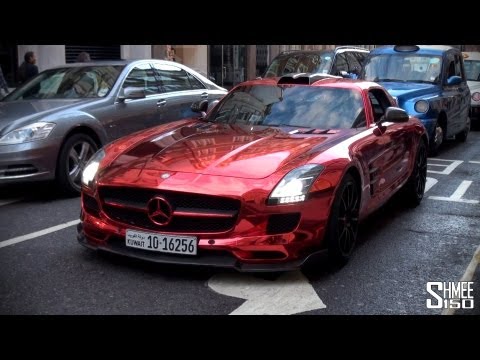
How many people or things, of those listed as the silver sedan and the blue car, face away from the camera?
0

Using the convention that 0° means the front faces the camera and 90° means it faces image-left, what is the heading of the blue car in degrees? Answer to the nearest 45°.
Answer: approximately 45°

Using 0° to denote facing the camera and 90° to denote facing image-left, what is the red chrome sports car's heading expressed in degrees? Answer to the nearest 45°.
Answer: approximately 45°

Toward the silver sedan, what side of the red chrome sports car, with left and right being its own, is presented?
right

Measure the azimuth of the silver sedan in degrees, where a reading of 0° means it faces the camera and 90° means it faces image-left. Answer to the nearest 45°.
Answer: approximately 45°

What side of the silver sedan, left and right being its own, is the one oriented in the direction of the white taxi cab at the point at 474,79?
back
